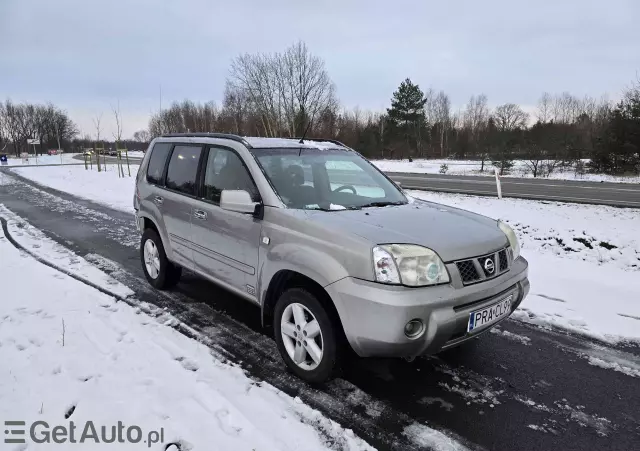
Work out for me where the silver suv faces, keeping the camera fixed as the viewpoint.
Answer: facing the viewer and to the right of the viewer
